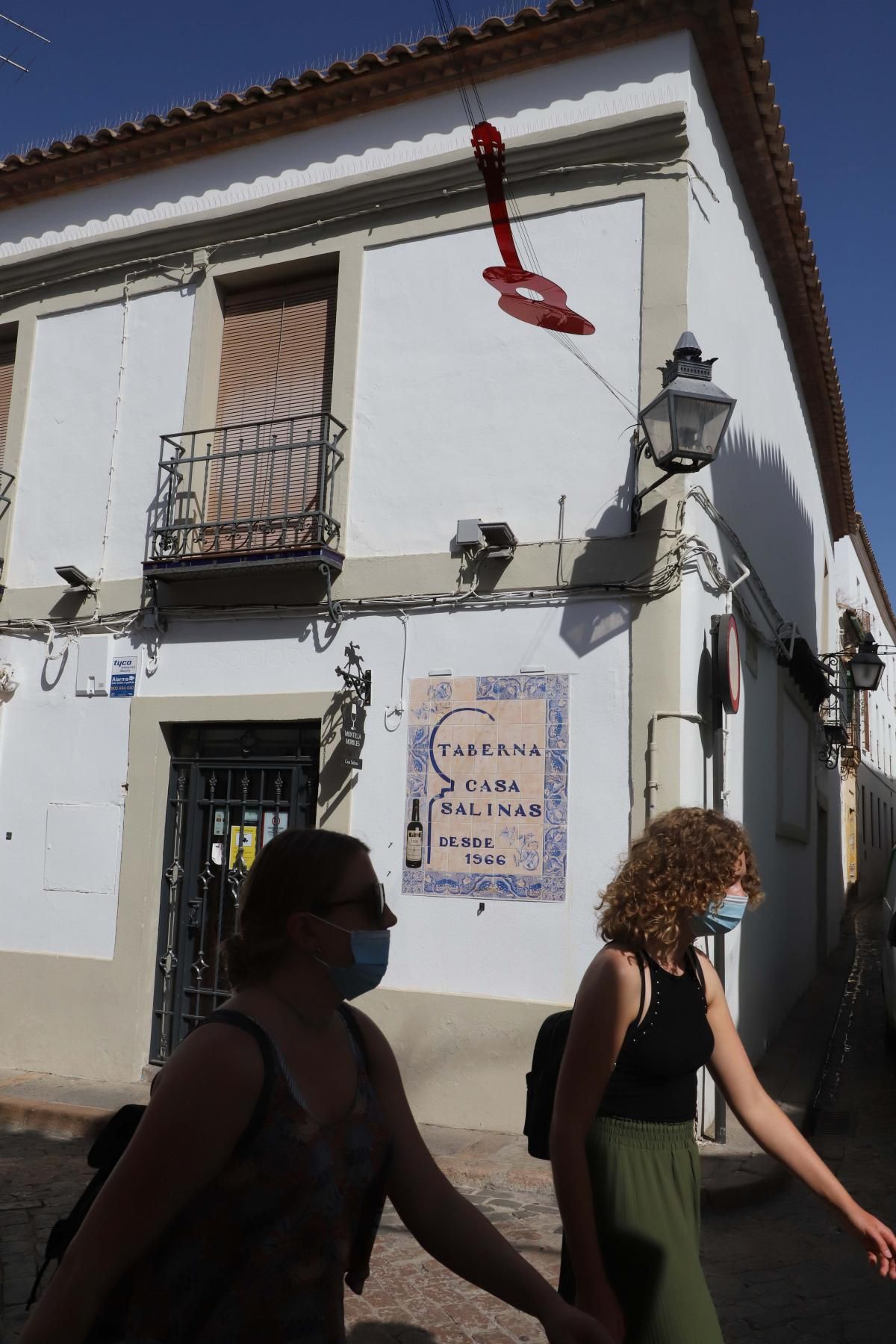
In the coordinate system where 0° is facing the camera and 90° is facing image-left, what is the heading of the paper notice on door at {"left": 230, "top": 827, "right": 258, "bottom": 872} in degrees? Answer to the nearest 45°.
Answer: approximately 0°

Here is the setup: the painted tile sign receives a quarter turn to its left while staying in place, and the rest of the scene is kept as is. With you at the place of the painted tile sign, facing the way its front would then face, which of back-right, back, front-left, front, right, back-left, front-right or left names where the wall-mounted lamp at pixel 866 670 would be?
front-left

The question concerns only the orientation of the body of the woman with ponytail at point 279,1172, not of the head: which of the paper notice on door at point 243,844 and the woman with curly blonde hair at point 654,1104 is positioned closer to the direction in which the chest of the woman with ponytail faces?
the woman with curly blonde hair

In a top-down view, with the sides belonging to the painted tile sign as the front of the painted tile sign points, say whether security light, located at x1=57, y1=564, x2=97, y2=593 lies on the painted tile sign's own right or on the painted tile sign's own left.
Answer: on the painted tile sign's own right

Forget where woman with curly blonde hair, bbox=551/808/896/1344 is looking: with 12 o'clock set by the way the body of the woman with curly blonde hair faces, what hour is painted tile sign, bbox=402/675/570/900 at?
The painted tile sign is roughly at 7 o'clock from the woman with curly blonde hair.

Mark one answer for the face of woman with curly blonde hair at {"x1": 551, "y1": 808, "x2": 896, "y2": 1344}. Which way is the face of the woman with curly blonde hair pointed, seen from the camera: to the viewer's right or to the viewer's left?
to the viewer's right

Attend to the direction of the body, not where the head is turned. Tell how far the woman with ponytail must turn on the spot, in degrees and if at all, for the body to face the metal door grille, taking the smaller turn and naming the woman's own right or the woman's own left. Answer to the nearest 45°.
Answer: approximately 135° to the woman's own left

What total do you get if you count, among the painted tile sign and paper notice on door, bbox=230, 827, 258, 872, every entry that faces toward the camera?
2

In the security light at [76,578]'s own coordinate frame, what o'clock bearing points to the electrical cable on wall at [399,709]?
The electrical cable on wall is roughly at 9 o'clock from the security light.

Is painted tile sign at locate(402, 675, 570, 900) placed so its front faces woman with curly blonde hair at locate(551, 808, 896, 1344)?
yes

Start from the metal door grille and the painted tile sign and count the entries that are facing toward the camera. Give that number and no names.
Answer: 2

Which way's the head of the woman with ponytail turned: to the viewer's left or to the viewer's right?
to the viewer's right
